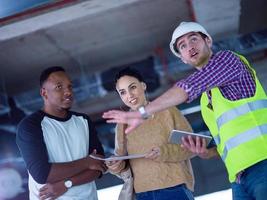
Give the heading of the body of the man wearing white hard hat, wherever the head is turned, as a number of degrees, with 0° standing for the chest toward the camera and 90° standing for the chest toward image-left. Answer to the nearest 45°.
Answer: approximately 45°
